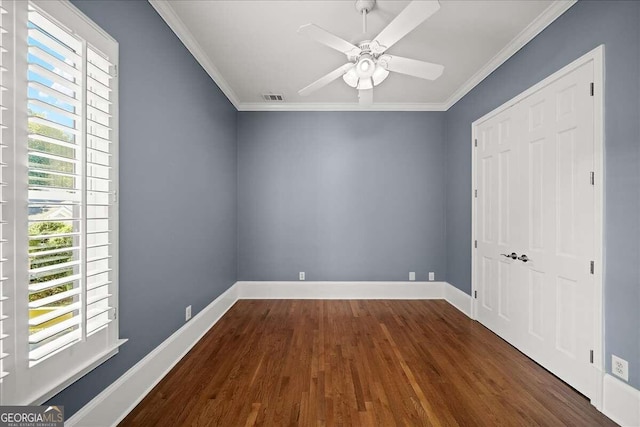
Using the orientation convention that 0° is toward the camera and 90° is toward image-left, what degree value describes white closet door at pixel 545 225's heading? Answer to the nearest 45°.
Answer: approximately 45°

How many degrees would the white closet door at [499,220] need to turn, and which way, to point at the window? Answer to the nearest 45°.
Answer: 0° — it already faces it

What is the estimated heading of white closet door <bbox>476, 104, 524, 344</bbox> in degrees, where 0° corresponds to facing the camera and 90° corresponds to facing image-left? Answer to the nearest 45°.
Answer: approximately 45°

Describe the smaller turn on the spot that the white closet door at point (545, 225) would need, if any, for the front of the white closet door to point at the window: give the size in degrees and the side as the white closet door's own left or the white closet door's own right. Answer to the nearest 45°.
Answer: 0° — it already faces it

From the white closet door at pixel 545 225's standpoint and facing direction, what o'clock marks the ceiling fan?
The ceiling fan is roughly at 12 o'clock from the white closet door.

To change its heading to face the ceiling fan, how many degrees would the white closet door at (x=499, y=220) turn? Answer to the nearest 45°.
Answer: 0° — it already faces it
